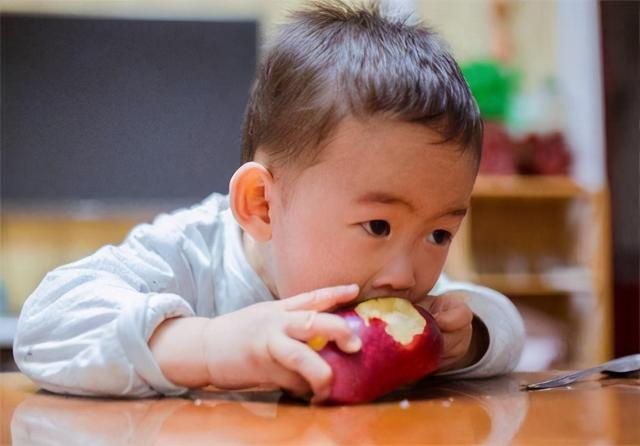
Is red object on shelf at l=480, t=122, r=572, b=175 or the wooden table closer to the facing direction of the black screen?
the wooden table

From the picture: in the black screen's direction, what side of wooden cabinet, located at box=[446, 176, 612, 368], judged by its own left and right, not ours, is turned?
right

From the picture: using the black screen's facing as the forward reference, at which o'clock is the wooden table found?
The wooden table is roughly at 12 o'clock from the black screen.

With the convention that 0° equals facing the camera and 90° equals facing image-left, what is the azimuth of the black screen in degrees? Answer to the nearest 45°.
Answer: approximately 0°

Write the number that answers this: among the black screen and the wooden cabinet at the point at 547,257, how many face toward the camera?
2

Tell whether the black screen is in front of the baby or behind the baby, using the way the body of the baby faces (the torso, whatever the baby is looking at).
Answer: behind

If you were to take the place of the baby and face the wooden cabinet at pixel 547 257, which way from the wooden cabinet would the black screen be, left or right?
left
